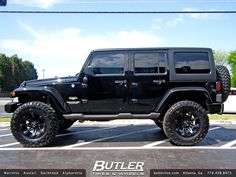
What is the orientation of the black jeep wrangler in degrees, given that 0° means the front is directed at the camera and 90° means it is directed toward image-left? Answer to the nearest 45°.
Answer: approximately 90°
